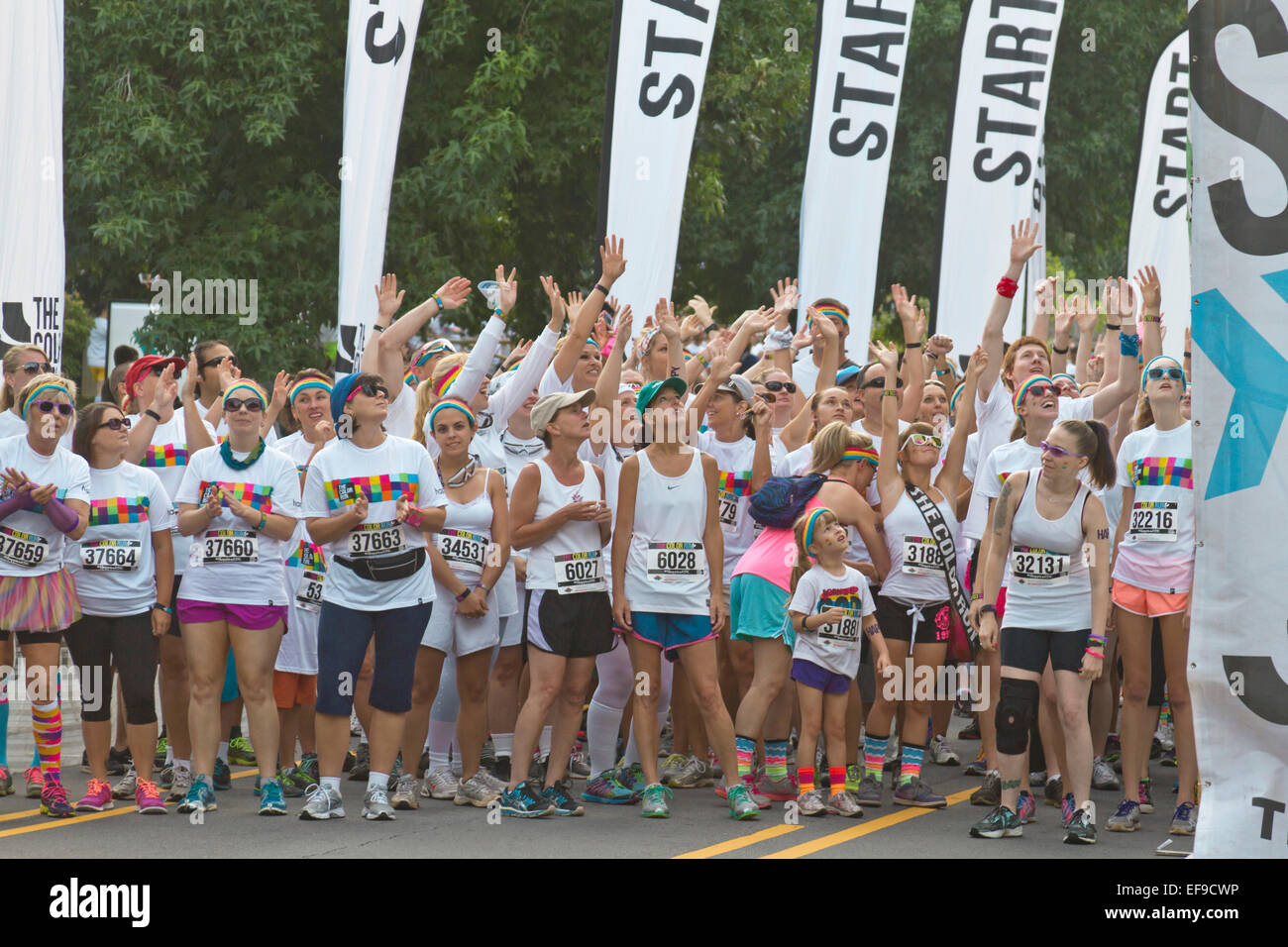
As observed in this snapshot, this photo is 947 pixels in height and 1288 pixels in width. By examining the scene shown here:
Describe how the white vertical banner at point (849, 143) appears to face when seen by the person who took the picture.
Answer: facing the viewer

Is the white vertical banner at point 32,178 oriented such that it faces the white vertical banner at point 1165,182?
no

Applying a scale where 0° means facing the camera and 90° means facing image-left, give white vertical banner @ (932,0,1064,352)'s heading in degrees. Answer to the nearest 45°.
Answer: approximately 0°

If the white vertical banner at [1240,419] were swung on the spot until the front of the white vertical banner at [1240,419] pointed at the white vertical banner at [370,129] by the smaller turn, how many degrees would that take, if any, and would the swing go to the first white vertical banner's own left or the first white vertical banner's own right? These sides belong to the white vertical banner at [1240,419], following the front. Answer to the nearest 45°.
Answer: approximately 135° to the first white vertical banner's own right

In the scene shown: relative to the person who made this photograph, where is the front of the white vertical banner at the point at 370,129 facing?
facing the viewer

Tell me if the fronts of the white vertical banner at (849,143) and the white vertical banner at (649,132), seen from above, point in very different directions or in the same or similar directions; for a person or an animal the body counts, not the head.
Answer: same or similar directions

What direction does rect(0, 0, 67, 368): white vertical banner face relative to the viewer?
toward the camera

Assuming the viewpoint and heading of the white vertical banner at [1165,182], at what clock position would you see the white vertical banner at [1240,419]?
the white vertical banner at [1240,419] is roughly at 12 o'clock from the white vertical banner at [1165,182].

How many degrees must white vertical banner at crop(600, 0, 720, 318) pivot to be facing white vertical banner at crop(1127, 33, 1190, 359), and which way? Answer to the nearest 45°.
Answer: approximately 135° to its left

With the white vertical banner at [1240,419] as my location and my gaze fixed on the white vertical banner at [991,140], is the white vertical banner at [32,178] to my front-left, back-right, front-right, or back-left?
front-left

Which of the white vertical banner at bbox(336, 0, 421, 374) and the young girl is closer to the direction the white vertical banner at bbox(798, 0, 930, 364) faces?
the young girl

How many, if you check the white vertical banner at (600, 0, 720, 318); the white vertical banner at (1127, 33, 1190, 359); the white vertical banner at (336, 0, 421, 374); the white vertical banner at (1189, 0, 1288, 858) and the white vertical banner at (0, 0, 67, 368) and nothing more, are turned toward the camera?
5

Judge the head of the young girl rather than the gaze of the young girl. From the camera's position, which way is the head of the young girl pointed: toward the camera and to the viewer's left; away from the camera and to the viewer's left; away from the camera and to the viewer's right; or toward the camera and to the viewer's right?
toward the camera and to the viewer's right

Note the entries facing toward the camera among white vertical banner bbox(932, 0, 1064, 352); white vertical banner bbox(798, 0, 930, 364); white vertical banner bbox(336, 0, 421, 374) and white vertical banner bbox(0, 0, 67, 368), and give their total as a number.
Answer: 4

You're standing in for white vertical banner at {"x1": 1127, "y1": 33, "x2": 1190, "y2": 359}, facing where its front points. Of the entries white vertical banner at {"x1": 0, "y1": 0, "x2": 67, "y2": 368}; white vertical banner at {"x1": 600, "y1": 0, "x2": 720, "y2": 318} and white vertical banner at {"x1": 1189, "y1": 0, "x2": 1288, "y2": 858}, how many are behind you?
0

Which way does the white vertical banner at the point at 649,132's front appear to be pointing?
toward the camera

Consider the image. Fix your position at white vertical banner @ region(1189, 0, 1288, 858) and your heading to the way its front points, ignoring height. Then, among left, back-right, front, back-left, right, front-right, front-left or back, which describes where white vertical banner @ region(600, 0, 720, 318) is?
back-right

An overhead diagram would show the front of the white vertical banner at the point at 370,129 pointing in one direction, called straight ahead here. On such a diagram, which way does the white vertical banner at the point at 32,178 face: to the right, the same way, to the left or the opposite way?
the same way

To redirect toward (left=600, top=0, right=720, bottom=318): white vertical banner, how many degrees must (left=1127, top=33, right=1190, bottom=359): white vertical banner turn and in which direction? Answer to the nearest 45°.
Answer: approximately 45° to its right

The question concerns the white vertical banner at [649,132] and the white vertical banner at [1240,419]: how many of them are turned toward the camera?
2
